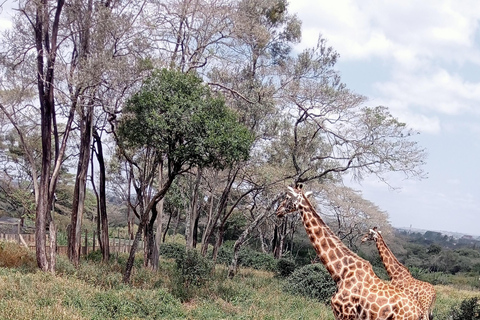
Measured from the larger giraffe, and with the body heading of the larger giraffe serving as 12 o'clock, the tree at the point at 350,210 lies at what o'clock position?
The tree is roughly at 3 o'clock from the larger giraffe.

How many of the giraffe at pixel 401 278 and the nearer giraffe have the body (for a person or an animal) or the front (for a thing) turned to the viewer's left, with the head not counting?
2

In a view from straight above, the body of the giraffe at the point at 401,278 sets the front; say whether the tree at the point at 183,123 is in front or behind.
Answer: in front

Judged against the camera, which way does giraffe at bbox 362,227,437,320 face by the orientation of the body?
to the viewer's left

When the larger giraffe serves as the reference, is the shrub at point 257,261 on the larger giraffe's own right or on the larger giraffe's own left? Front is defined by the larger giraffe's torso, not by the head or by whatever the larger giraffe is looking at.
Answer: on the larger giraffe's own right

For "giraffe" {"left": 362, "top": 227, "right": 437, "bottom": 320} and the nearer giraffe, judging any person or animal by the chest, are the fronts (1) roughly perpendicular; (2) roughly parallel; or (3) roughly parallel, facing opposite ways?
roughly parallel

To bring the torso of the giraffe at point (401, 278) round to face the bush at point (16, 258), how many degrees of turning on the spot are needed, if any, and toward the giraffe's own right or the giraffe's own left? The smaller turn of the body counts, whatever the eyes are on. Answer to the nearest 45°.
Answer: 0° — it already faces it

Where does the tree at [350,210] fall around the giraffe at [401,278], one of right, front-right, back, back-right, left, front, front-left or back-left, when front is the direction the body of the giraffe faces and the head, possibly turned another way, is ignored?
right

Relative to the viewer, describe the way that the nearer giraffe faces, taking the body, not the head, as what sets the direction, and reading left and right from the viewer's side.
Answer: facing to the left of the viewer
